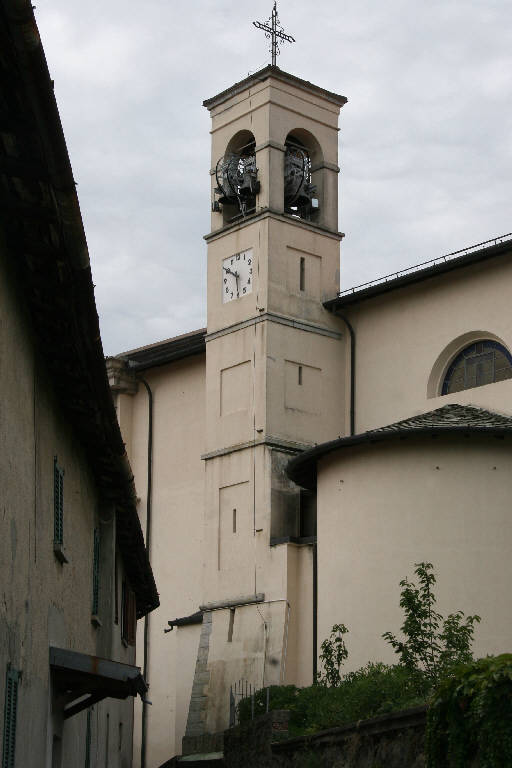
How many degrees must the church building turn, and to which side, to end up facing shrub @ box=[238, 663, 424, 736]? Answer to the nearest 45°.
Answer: approximately 135° to its left

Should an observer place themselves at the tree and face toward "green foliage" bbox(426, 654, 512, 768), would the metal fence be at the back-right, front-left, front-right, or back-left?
back-right

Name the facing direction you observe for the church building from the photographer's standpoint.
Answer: facing away from the viewer and to the left of the viewer

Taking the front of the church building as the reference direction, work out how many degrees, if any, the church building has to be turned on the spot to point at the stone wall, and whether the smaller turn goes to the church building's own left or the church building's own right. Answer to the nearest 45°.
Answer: approximately 135° to the church building's own left

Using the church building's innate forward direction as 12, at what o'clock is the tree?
The tree is roughly at 7 o'clock from the church building.
